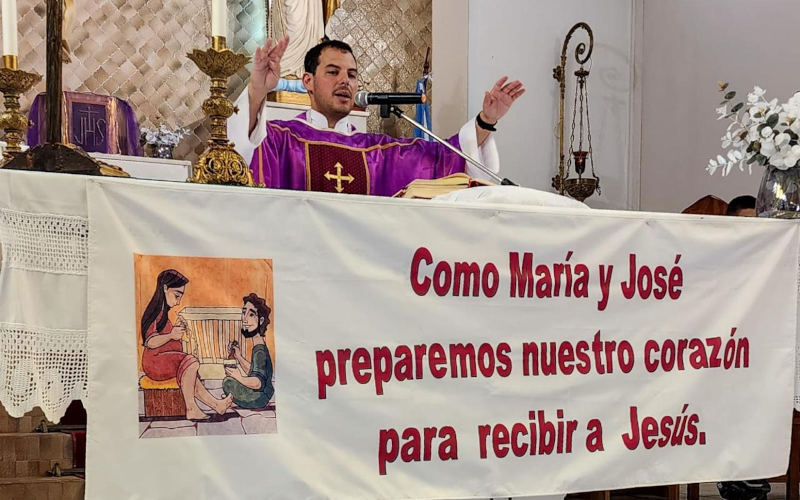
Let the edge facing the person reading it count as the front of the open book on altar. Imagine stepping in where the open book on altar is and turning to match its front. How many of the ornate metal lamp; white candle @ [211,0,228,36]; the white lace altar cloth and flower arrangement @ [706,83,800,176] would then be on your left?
2

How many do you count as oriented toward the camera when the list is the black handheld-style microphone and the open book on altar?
0

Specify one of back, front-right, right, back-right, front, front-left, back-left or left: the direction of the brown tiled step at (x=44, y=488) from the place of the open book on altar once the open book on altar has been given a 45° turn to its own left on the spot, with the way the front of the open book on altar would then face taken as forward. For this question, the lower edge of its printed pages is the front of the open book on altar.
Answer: front-left

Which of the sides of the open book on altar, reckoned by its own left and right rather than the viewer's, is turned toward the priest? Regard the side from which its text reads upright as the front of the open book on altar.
front

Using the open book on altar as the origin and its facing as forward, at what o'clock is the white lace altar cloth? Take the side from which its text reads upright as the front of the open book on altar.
The white lace altar cloth is roughly at 9 o'clock from the open book on altar.

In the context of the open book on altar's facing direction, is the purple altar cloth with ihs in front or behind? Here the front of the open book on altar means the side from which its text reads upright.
in front

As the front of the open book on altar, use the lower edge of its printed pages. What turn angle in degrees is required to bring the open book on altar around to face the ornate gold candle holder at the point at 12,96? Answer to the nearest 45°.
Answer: approximately 90° to its left

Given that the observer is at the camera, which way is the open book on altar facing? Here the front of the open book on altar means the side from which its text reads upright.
facing away from the viewer and to the left of the viewer

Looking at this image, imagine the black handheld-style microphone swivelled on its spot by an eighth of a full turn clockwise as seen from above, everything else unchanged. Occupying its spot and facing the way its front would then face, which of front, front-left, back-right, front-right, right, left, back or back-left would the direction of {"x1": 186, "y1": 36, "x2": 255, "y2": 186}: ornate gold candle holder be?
left

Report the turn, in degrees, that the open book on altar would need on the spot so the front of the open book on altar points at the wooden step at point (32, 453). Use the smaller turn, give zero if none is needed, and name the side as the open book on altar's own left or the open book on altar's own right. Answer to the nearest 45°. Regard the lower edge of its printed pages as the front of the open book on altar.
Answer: approximately 90° to the open book on altar's own left

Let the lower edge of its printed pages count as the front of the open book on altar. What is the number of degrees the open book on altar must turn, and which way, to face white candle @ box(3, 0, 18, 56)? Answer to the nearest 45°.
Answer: approximately 90° to its left
